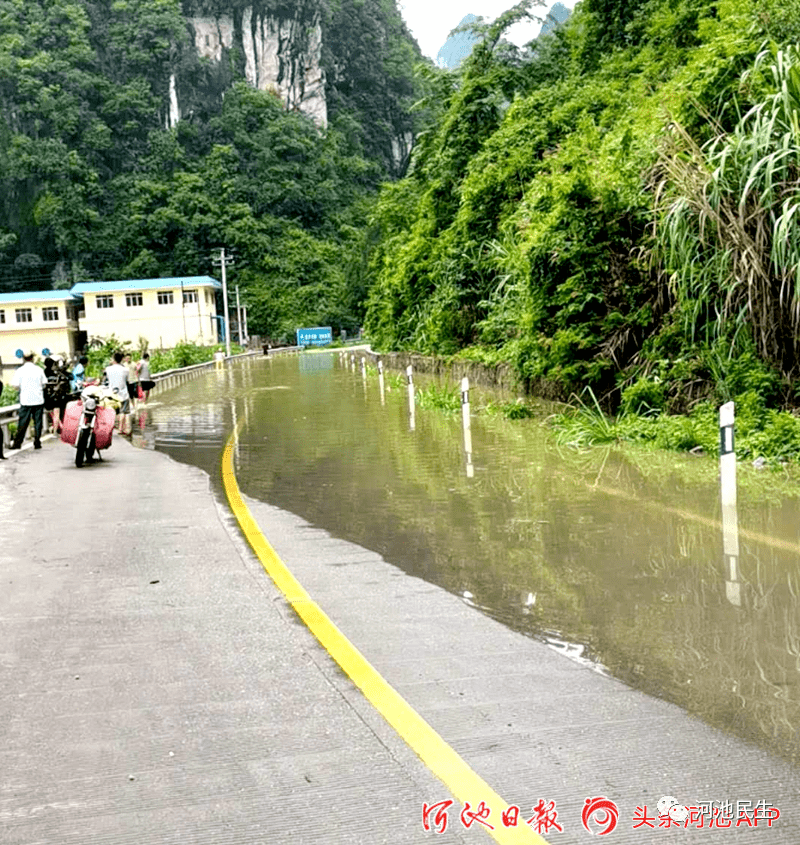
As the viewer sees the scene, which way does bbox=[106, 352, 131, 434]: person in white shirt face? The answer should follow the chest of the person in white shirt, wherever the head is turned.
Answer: away from the camera

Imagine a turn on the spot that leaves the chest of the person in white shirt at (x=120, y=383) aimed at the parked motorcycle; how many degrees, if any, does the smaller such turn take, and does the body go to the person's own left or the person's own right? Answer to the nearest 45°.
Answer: approximately 180°

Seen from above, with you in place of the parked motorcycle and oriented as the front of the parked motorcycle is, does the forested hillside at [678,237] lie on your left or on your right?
on your left

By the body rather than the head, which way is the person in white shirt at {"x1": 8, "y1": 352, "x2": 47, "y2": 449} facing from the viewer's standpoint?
away from the camera
